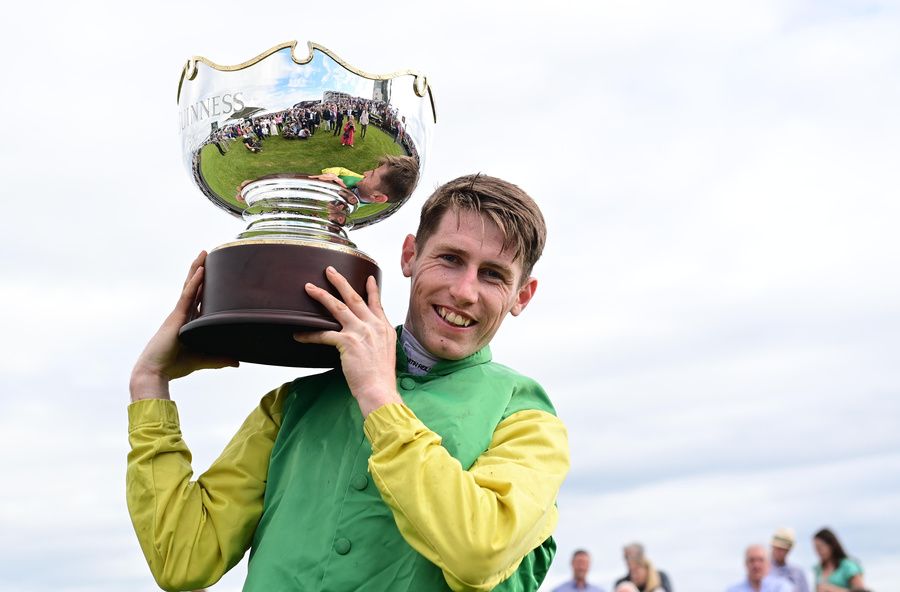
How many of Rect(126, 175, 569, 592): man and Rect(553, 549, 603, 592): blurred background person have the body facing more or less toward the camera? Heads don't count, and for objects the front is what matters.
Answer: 2

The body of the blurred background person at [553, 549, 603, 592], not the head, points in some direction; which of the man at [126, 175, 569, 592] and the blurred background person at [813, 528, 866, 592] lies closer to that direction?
the man

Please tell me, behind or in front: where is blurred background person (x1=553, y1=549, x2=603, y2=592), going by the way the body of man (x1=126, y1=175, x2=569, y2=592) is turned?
behind

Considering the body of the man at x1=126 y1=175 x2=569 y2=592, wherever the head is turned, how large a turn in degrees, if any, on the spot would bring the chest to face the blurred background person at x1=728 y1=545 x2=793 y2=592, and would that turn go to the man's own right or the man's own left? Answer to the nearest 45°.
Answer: approximately 135° to the man's own left

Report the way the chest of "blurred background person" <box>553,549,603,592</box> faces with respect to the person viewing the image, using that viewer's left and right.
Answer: facing the viewer

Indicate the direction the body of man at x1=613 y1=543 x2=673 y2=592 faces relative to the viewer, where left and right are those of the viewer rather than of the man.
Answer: facing the viewer and to the left of the viewer

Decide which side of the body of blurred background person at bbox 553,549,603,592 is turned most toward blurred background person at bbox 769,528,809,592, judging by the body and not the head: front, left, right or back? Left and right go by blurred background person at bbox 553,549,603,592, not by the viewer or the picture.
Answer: left

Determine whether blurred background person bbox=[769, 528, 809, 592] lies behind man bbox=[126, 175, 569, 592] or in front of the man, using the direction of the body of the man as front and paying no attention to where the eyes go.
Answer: behind

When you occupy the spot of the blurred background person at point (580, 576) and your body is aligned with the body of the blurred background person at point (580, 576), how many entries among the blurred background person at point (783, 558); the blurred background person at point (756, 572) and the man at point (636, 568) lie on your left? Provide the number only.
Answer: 3

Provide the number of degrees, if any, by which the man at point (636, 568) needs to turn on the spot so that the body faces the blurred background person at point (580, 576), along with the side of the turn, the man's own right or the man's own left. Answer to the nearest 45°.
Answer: approximately 45° to the man's own right

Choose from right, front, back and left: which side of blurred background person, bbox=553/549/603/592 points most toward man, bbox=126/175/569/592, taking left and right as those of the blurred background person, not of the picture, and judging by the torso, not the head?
front
